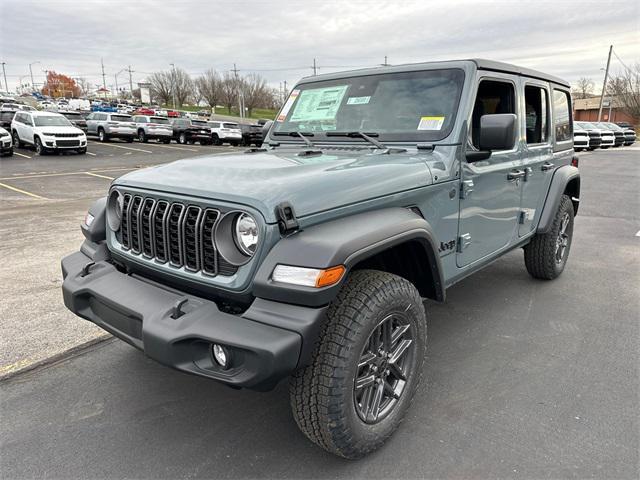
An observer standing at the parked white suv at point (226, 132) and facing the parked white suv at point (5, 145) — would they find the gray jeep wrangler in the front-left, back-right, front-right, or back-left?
front-left

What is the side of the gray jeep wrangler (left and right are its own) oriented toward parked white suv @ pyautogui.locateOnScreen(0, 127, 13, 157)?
right

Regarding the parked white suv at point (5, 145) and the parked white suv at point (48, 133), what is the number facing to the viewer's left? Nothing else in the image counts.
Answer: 0

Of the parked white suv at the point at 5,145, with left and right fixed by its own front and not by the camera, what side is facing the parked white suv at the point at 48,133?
left

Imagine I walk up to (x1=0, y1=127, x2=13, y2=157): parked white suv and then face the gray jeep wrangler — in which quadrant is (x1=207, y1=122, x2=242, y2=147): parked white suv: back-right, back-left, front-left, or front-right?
back-left

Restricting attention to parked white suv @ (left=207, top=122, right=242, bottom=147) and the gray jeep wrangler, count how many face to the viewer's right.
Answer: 0

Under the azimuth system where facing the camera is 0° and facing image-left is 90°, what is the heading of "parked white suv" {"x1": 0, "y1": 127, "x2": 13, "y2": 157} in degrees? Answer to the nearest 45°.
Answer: approximately 315°

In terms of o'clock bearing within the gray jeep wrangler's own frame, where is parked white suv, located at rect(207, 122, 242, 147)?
The parked white suv is roughly at 4 o'clock from the gray jeep wrangler.

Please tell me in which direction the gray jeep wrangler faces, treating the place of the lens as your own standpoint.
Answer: facing the viewer and to the left of the viewer

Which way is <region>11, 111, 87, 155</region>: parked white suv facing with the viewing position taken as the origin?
facing the viewer and to the right of the viewer
